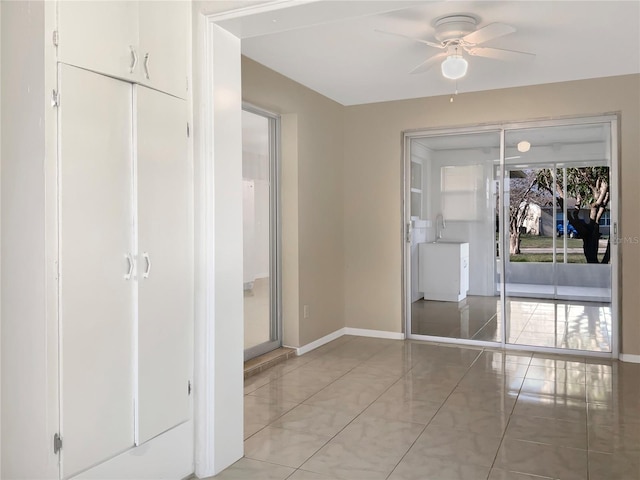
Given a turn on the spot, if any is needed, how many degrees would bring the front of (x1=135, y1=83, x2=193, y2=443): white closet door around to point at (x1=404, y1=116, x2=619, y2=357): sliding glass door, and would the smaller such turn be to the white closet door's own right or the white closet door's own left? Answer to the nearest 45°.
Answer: approximately 90° to the white closet door's own left

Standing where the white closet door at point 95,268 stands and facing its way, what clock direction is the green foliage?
The green foliage is roughly at 10 o'clock from the white closet door.

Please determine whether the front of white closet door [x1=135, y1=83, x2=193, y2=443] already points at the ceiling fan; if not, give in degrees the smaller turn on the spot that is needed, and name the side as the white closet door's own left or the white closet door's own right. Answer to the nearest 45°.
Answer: approximately 45° to the white closet door's own left

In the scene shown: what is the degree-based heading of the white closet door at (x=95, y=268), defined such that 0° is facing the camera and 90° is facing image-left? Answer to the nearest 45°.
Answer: approximately 315°

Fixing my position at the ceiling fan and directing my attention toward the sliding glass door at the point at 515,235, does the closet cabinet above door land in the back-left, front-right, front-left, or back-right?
back-left

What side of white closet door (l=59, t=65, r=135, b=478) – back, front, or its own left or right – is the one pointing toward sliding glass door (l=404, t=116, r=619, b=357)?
left

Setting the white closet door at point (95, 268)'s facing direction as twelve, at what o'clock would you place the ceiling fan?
The ceiling fan is roughly at 10 o'clock from the white closet door.
